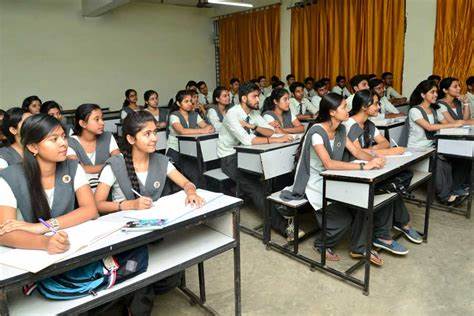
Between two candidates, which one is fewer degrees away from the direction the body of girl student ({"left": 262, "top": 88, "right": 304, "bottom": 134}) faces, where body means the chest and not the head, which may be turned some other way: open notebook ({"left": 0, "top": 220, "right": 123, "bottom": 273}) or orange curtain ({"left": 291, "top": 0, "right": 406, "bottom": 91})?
the open notebook

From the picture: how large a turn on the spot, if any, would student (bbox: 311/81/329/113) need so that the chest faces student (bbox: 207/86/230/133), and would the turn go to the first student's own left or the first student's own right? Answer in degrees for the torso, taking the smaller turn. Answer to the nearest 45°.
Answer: approximately 90° to the first student's own right

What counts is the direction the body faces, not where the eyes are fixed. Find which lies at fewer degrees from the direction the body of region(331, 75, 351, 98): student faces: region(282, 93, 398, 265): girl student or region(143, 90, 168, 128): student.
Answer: the girl student

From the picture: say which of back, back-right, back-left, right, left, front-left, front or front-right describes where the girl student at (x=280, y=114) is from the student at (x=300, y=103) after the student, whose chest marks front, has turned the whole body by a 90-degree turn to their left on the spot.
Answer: back-right

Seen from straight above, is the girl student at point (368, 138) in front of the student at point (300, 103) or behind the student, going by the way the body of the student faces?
in front

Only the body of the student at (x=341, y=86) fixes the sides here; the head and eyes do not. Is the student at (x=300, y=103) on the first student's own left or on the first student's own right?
on the first student's own right
